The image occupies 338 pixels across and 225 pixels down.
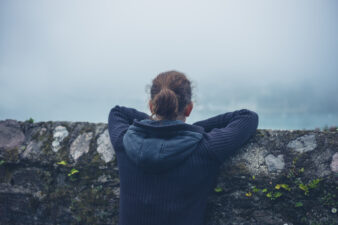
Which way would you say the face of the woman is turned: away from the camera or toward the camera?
away from the camera

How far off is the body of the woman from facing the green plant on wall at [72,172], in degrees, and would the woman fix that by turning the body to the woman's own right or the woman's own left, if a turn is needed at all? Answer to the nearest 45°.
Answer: approximately 45° to the woman's own left

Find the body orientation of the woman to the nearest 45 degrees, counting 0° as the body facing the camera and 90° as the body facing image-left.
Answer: approximately 180°
